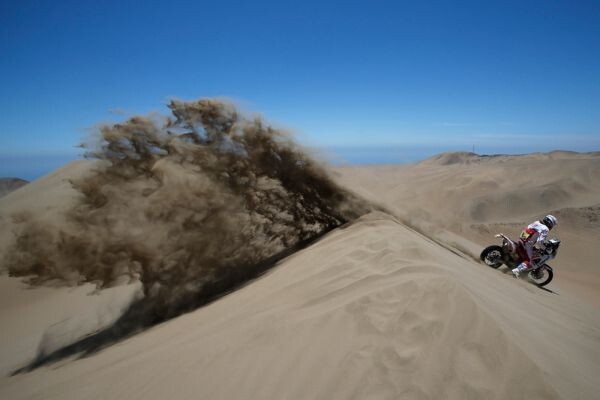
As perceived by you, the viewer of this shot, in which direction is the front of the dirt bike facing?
facing to the right of the viewer

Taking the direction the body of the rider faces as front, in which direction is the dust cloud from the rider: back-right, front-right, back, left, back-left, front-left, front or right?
back-right

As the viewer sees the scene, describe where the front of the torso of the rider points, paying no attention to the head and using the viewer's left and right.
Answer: facing to the right of the viewer

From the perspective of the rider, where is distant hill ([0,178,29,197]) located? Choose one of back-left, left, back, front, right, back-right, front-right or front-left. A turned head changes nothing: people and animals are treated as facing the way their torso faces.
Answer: back

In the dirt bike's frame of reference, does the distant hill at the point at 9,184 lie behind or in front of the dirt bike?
behind

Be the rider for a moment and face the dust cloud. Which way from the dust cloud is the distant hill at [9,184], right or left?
right

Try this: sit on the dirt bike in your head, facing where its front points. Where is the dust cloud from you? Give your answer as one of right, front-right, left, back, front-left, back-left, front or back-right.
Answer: back-right
